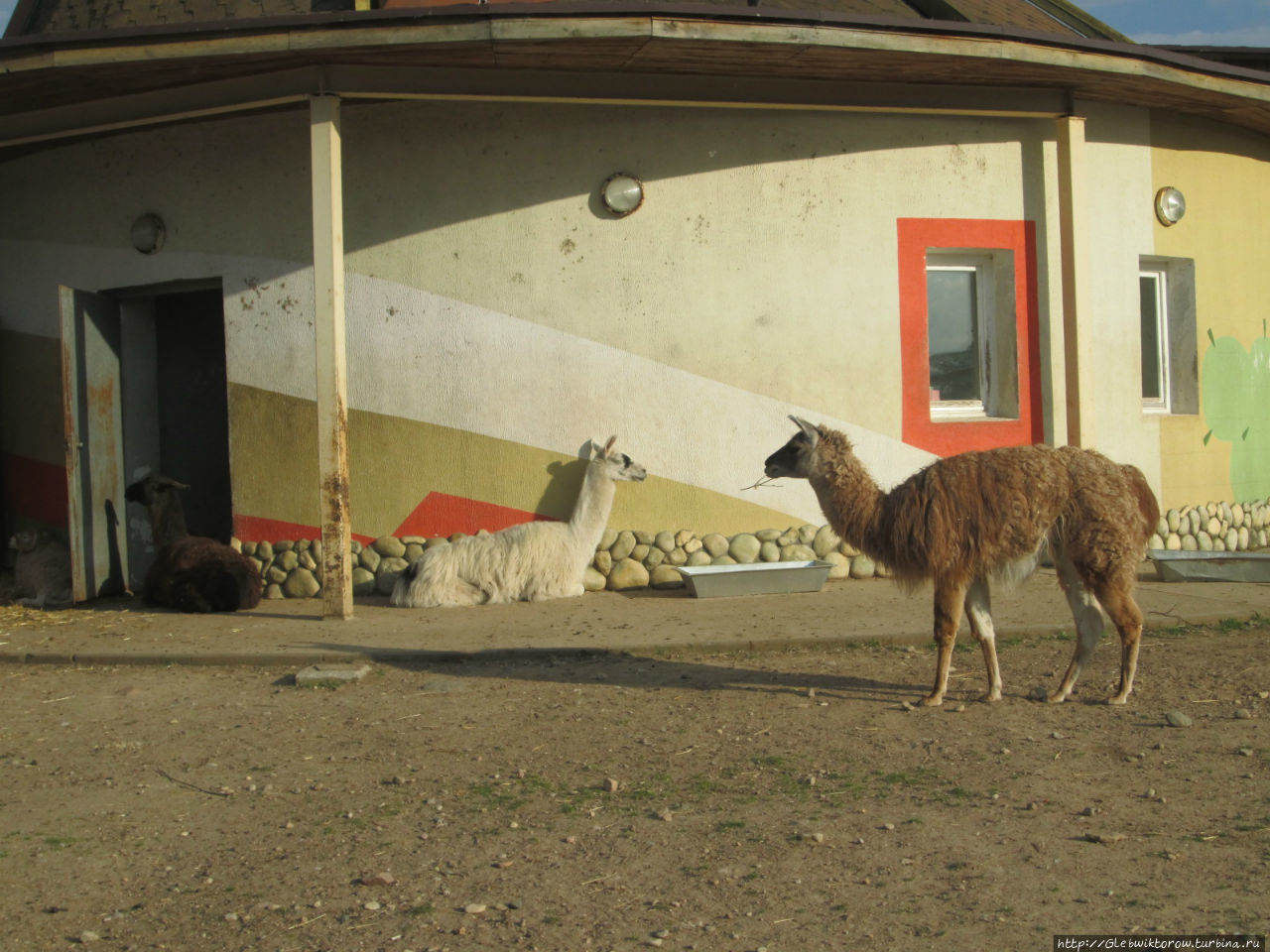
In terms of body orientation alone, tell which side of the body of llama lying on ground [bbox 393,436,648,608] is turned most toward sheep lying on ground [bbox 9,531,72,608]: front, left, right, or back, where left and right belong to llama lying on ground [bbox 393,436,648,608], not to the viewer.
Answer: back

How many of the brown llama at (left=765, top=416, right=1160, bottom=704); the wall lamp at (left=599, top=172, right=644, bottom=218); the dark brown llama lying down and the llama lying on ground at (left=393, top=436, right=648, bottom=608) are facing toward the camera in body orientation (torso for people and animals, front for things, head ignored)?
1

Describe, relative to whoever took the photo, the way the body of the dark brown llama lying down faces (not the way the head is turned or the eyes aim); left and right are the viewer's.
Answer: facing to the left of the viewer

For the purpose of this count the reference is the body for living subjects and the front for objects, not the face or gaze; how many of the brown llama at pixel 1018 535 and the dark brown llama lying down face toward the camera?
0

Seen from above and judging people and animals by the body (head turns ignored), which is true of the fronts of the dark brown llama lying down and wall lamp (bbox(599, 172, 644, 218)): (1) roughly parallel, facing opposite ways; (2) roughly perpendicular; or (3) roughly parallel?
roughly perpendicular

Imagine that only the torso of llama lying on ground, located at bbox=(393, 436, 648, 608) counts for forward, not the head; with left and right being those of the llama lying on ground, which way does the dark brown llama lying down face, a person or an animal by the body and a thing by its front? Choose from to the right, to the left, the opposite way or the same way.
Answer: the opposite way

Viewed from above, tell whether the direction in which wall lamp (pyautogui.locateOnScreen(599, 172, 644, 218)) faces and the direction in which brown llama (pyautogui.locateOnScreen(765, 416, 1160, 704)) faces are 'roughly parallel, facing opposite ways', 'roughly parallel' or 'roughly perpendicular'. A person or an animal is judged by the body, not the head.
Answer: roughly perpendicular

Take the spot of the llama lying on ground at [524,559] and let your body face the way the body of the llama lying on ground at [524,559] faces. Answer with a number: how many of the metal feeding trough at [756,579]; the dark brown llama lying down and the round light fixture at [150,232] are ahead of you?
1

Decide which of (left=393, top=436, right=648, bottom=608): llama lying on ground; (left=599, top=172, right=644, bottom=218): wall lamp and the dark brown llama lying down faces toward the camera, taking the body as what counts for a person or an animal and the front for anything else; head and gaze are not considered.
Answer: the wall lamp

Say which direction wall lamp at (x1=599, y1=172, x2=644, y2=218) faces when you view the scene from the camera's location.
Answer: facing the viewer

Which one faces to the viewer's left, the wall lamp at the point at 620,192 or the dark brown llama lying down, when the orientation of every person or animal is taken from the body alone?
the dark brown llama lying down

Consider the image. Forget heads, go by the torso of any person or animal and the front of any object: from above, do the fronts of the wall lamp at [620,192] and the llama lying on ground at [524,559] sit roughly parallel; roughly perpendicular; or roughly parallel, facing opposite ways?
roughly perpendicular

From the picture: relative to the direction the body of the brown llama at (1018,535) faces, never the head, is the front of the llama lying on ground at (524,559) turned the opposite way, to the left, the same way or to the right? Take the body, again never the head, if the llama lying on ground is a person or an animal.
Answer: the opposite way

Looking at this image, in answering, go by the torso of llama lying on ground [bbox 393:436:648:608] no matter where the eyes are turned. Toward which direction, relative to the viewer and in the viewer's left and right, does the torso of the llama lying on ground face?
facing to the right of the viewer

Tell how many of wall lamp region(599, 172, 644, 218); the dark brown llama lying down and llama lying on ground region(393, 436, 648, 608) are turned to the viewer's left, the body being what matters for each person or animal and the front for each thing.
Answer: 1

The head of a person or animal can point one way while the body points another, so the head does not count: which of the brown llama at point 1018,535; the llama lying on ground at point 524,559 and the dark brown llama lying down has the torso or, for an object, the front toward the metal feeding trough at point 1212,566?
the llama lying on ground

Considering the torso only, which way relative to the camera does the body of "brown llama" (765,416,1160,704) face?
to the viewer's left
